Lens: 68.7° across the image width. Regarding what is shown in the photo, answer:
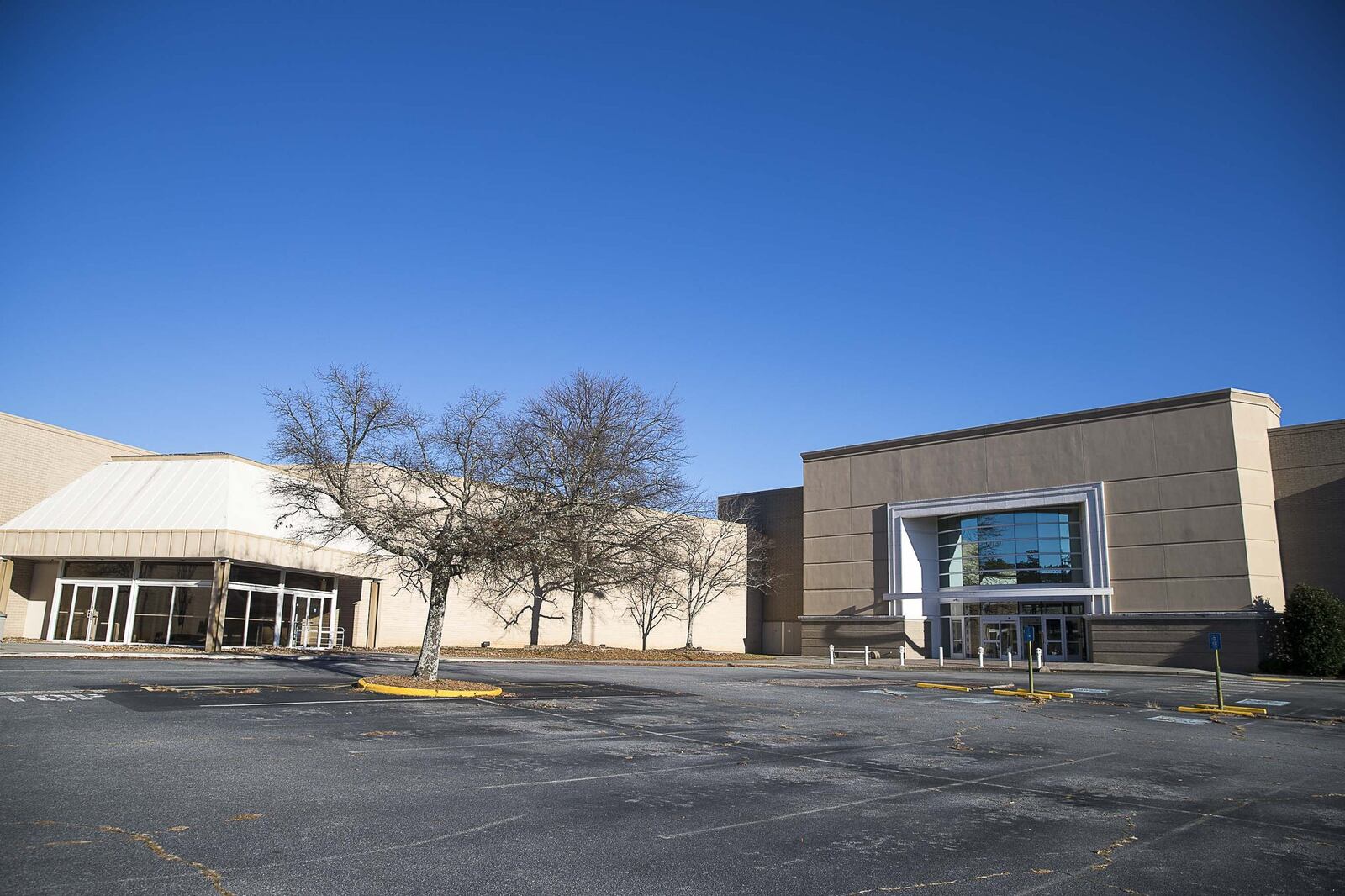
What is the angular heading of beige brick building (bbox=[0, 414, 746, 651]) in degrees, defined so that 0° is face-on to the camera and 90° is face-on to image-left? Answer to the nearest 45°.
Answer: approximately 315°

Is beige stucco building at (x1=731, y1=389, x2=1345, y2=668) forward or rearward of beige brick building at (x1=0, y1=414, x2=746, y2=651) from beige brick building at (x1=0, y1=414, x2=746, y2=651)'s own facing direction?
forward

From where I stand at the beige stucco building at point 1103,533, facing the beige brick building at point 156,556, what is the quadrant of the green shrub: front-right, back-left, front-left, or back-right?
back-left

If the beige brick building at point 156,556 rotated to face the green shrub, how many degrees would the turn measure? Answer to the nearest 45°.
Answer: approximately 45° to its left
